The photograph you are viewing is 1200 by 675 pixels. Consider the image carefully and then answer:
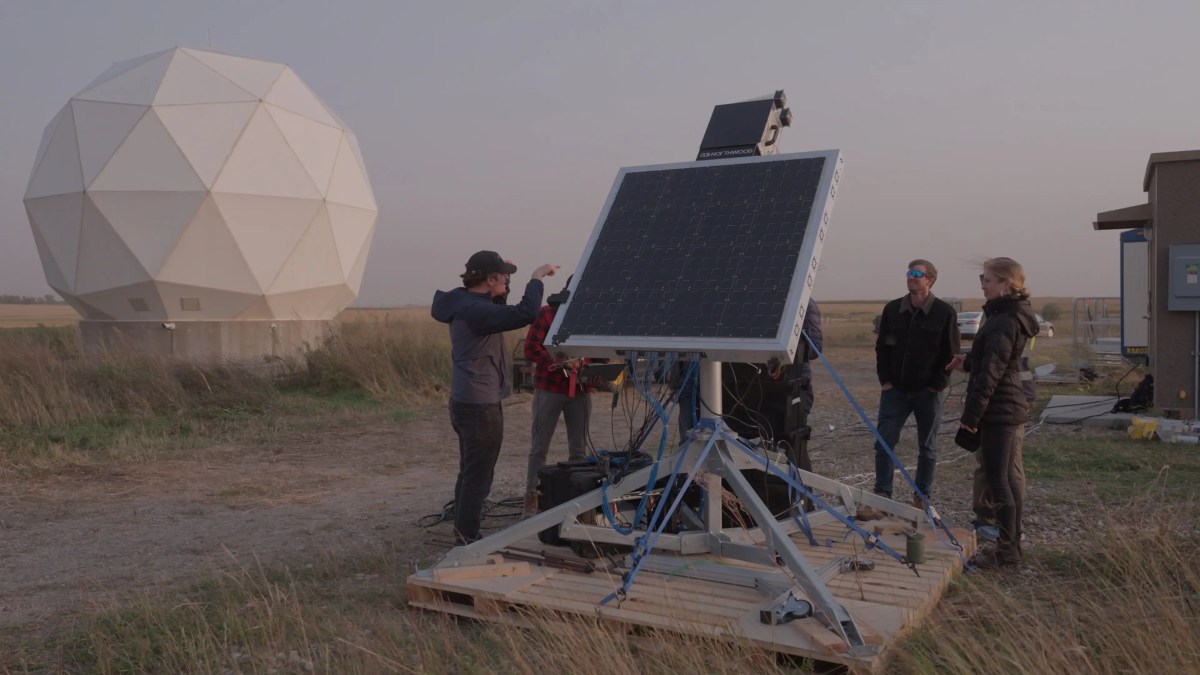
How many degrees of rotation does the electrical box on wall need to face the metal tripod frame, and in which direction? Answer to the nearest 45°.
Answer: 0° — it already faces it

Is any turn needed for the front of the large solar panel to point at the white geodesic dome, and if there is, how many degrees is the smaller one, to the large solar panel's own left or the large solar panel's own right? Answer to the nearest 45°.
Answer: approximately 90° to the large solar panel's own right

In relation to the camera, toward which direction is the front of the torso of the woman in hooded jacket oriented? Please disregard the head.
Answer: to the viewer's left

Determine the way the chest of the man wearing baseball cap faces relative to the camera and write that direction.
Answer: to the viewer's right

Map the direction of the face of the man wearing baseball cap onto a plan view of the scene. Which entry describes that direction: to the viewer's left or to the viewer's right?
to the viewer's right

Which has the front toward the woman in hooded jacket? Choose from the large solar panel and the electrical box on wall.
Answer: the electrical box on wall

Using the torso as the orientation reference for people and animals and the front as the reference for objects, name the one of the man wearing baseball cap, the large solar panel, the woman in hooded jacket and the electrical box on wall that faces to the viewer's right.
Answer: the man wearing baseball cap

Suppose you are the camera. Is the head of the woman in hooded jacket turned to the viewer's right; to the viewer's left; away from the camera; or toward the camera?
to the viewer's left
